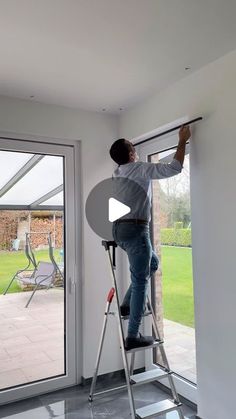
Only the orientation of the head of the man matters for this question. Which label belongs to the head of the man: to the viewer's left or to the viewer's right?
to the viewer's right

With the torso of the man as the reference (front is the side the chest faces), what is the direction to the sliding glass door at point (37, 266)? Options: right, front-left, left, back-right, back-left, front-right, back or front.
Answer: left

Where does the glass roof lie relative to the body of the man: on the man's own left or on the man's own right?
on the man's own left

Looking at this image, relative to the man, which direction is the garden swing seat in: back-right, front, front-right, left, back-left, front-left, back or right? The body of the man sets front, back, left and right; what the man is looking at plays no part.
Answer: left

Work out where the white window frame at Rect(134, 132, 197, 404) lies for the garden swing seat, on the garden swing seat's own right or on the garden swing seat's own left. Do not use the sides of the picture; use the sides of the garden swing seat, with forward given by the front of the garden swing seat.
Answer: on the garden swing seat's own left

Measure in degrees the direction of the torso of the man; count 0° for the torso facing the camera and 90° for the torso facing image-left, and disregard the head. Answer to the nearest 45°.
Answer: approximately 225°

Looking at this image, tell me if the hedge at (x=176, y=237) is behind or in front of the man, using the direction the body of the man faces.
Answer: in front
